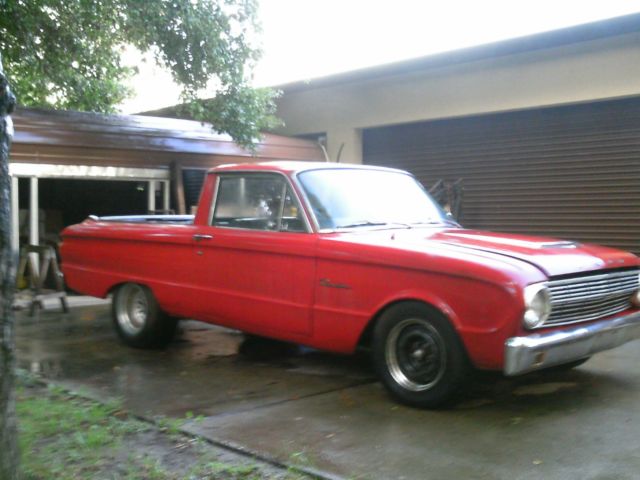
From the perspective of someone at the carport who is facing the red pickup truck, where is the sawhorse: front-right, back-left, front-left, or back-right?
front-right

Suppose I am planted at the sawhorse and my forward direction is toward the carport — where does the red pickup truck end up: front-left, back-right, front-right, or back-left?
back-right

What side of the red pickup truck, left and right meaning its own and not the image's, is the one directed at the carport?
back

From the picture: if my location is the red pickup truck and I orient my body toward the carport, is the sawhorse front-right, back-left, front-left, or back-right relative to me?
front-left

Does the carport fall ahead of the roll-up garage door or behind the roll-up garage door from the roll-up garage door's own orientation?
ahead

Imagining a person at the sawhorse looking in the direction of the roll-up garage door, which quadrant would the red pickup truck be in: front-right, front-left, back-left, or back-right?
front-right

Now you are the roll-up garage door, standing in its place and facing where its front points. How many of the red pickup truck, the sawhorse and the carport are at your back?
0

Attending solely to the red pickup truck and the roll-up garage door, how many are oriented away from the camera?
0

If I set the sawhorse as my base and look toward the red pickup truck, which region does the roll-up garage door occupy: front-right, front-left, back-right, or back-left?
front-left

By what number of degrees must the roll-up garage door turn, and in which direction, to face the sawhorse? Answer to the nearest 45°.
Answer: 0° — it already faces it

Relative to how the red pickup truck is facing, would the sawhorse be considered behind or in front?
behind

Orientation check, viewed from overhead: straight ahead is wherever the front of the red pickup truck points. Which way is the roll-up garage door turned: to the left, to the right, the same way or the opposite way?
to the right

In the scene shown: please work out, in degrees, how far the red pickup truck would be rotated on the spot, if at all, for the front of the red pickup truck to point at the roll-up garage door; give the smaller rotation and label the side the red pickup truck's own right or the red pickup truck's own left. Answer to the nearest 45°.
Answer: approximately 90° to the red pickup truck's own left

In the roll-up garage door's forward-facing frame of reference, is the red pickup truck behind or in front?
in front
